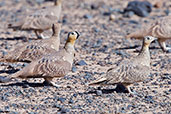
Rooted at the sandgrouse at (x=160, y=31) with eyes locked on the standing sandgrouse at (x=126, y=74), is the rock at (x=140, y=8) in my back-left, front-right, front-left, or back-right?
back-right

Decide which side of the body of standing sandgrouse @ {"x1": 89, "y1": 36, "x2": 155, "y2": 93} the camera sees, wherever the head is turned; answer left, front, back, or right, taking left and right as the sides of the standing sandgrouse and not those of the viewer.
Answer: right

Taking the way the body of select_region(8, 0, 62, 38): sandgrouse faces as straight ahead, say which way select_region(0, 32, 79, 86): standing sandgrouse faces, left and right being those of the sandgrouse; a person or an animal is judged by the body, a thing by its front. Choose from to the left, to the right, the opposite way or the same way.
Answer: the same way

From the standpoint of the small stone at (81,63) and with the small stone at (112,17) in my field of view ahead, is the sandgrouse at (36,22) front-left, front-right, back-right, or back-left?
front-left

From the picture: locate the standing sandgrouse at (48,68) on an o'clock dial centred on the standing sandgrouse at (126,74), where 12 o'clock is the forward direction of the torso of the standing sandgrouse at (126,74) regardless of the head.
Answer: the standing sandgrouse at (48,68) is roughly at 6 o'clock from the standing sandgrouse at (126,74).

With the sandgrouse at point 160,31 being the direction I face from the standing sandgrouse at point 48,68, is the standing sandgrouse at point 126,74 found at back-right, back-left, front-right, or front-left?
front-right

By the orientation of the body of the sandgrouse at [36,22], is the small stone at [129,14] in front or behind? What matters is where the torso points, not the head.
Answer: in front

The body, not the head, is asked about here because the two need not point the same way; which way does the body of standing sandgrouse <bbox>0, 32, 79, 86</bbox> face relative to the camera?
to the viewer's right

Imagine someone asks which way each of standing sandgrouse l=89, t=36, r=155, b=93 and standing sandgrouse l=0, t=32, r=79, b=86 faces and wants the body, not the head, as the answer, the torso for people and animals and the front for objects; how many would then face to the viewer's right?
2

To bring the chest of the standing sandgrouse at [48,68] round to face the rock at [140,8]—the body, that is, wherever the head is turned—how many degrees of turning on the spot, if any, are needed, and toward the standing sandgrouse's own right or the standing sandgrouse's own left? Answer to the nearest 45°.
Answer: approximately 45° to the standing sandgrouse's own left

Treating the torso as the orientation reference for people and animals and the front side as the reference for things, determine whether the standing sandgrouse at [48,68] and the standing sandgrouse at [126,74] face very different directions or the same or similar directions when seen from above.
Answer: same or similar directions

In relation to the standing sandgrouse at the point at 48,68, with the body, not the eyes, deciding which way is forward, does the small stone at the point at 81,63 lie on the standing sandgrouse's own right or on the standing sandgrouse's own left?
on the standing sandgrouse's own left

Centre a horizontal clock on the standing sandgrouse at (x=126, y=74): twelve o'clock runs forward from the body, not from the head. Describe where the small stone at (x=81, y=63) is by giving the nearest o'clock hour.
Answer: The small stone is roughly at 8 o'clock from the standing sandgrouse.

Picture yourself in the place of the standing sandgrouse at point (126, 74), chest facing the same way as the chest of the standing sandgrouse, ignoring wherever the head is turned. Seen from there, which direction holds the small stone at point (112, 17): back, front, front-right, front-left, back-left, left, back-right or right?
left

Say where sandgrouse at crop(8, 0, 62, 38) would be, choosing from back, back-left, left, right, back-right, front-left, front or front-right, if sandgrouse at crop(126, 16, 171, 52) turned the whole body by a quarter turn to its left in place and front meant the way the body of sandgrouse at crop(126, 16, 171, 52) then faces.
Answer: left

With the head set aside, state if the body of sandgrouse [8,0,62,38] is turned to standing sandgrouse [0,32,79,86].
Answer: no

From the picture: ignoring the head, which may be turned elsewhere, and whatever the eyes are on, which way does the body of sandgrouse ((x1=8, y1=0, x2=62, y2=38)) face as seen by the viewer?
to the viewer's right

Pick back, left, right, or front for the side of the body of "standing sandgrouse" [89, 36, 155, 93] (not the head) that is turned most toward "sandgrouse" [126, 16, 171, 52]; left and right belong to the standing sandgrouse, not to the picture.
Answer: left
